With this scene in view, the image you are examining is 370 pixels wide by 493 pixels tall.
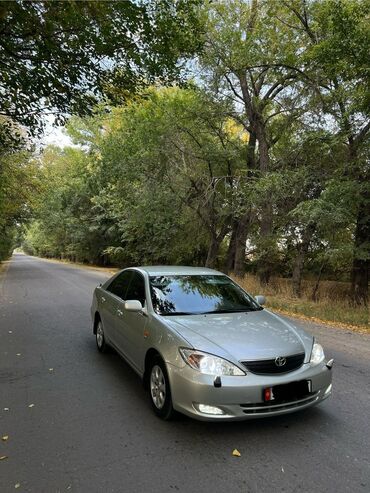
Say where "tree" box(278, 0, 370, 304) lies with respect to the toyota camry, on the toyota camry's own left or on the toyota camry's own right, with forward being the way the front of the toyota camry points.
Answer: on the toyota camry's own left

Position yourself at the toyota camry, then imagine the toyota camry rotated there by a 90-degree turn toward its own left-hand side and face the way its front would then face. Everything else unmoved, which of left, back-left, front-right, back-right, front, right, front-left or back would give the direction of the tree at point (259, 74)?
front-left
